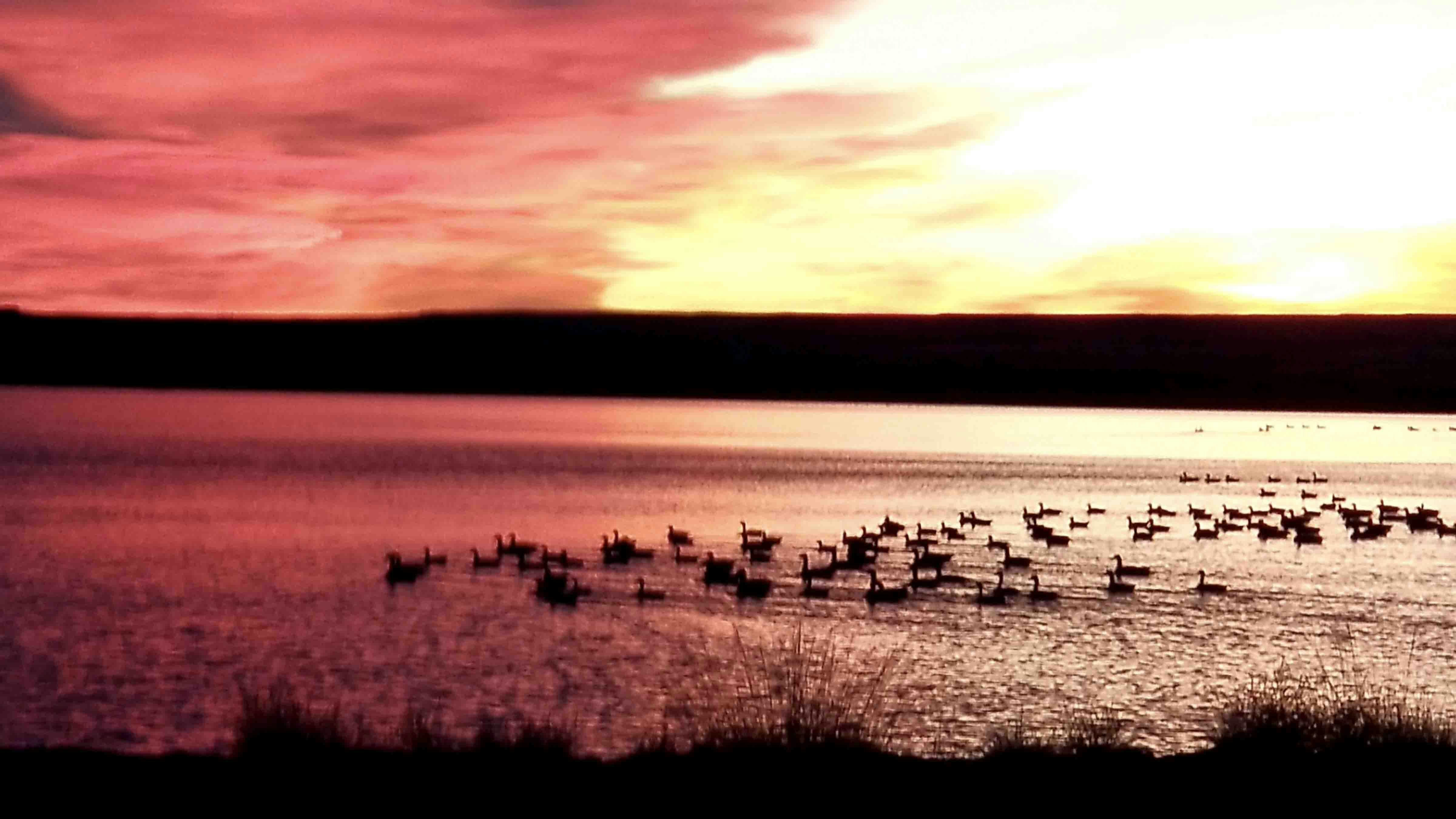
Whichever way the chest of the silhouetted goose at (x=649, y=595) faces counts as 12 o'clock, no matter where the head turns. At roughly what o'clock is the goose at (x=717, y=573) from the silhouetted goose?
The goose is roughly at 4 o'clock from the silhouetted goose.

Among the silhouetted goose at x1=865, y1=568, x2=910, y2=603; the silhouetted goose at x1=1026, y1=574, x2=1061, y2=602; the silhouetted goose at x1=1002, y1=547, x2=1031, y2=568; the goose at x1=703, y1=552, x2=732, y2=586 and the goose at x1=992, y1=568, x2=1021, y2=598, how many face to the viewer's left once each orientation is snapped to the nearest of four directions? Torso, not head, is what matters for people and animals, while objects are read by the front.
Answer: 5

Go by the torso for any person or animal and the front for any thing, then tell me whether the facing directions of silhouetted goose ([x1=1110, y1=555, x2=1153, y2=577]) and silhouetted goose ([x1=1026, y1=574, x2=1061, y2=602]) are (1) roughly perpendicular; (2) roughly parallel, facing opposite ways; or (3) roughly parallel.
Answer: roughly parallel

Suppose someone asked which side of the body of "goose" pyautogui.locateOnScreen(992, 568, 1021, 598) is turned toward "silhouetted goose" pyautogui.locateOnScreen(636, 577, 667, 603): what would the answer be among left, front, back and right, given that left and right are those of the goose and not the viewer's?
front

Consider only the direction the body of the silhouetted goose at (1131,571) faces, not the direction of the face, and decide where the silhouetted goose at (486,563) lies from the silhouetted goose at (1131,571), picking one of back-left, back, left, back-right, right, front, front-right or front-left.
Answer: front

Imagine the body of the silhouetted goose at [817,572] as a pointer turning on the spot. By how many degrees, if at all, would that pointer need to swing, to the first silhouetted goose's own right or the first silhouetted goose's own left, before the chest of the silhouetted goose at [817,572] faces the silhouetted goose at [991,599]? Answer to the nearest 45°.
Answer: approximately 135° to the first silhouetted goose's own left

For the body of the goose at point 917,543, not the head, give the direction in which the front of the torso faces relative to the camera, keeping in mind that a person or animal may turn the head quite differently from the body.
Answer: to the viewer's left

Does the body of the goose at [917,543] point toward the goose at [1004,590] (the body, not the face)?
no

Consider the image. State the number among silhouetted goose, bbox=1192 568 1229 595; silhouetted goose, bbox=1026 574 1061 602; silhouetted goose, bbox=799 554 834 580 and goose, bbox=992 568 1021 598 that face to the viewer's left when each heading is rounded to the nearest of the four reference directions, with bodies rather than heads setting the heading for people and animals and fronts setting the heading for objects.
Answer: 4

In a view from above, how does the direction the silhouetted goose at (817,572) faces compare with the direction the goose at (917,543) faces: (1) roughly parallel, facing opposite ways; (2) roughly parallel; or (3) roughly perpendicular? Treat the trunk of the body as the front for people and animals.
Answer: roughly parallel

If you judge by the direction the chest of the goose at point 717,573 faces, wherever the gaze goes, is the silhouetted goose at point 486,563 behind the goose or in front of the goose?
in front

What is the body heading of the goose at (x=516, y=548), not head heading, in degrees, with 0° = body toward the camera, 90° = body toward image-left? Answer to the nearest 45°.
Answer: approximately 90°

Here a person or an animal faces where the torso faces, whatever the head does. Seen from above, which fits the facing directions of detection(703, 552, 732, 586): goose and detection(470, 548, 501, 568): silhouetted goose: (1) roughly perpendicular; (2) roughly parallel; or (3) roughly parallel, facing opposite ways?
roughly parallel

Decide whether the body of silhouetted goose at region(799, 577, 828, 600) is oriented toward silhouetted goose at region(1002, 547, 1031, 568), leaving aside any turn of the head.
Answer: no
